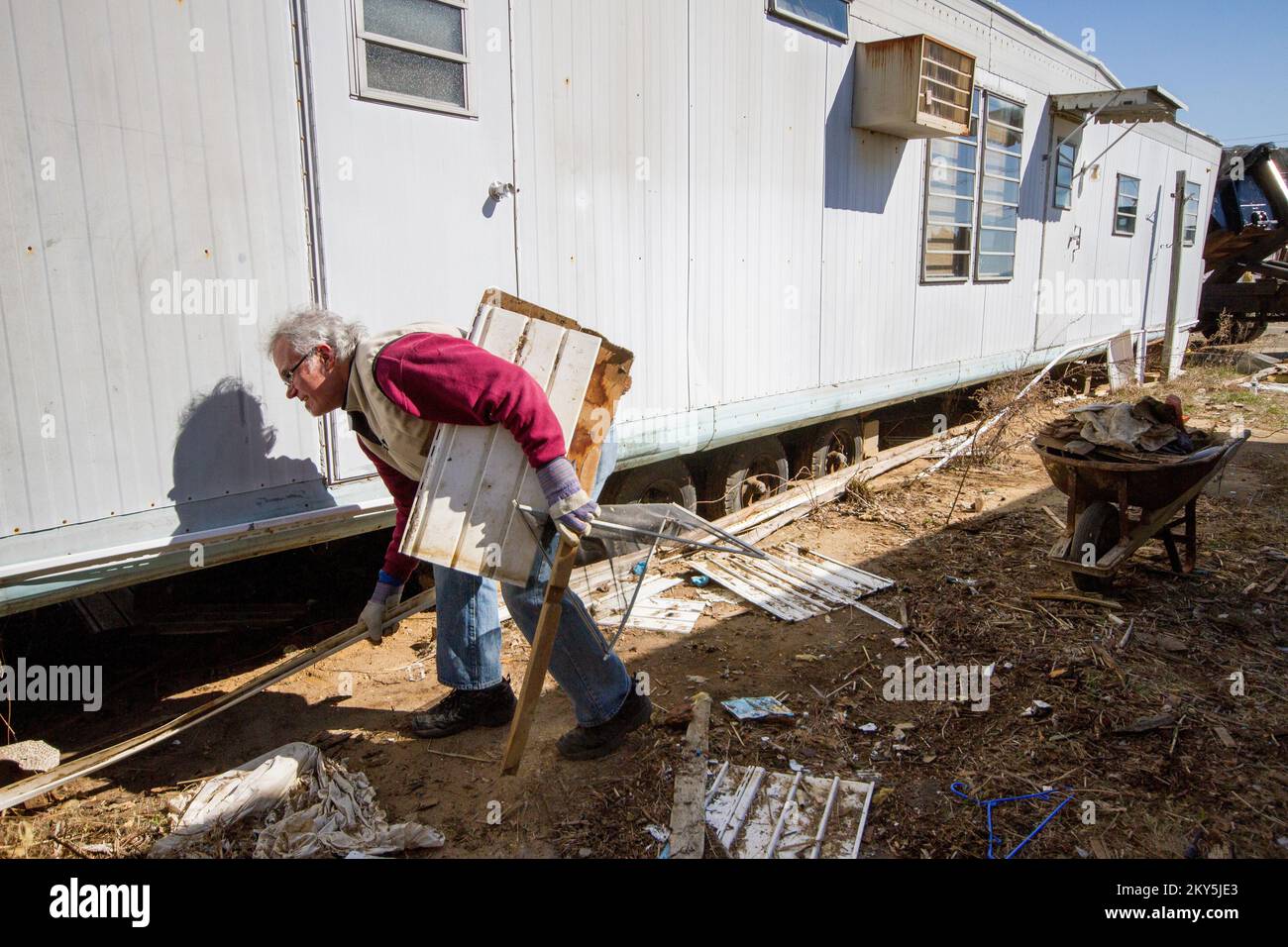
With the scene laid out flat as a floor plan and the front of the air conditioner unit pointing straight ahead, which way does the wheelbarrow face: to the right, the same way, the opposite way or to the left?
to the right

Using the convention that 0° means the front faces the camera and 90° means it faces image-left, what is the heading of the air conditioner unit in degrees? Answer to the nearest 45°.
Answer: approximately 315°

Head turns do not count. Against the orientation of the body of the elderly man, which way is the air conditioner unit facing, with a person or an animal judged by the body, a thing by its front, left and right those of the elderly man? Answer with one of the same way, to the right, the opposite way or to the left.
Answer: to the left

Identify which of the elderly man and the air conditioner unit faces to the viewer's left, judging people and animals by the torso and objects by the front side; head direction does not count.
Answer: the elderly man

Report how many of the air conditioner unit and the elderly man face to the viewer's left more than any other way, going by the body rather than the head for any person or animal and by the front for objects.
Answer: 1

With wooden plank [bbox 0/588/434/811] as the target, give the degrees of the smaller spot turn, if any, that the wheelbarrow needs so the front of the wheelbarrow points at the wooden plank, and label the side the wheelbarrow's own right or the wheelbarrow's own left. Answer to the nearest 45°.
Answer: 0° — it already faces it

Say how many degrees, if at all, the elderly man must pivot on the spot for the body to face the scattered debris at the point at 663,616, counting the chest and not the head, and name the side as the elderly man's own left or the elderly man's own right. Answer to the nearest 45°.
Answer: approximately 135° to the elderly man's own right

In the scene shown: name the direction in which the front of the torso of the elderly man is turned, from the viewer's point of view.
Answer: to the viewer's left

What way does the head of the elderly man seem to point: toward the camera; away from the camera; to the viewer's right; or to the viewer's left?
to the viewer's left

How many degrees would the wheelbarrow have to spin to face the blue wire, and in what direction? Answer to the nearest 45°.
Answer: approximately 45° to its left
